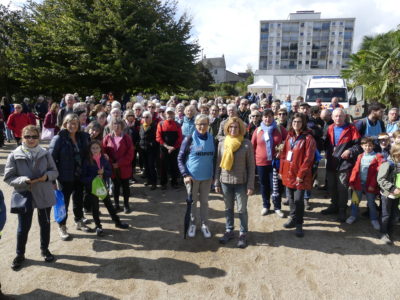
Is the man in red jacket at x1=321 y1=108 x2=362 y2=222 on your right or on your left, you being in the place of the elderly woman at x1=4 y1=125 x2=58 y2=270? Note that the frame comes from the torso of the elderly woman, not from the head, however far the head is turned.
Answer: on your left

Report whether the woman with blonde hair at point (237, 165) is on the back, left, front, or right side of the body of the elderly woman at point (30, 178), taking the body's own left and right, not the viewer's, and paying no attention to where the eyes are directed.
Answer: left

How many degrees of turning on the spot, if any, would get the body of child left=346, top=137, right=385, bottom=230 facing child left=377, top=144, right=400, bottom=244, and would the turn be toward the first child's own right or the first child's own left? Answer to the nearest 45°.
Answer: approximately 45° to the first child's own left

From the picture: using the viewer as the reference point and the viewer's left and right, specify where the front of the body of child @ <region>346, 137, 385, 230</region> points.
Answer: facing the viewer

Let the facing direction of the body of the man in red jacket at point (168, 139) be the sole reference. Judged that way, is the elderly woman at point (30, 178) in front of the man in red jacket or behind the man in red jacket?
in front

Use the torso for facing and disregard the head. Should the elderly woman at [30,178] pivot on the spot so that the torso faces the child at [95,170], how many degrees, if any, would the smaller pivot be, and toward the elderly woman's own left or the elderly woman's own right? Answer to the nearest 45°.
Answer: approximately 135° to the elderly woman's own left

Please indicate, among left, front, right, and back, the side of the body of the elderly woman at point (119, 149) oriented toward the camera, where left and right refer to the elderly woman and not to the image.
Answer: front
